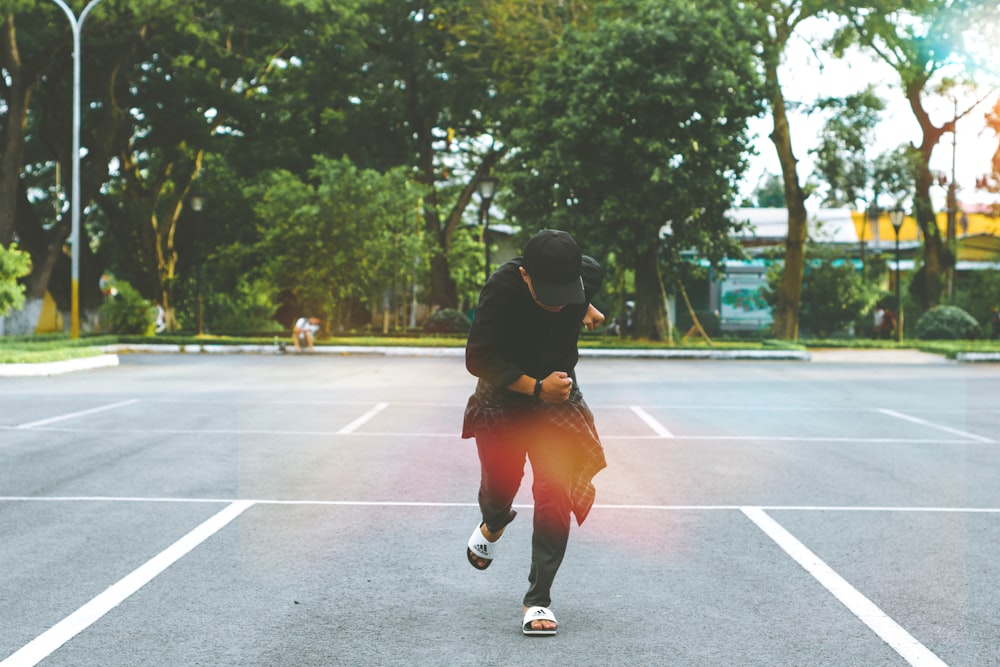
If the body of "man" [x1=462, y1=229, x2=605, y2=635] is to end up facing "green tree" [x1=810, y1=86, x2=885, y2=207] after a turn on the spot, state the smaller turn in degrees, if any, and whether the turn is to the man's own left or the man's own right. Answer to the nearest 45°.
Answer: approximately 180°

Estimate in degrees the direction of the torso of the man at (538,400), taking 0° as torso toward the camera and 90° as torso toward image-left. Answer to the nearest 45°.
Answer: approximately 0°

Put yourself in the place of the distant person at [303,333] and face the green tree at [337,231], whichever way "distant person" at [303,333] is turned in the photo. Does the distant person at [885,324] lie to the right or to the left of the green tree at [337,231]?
right

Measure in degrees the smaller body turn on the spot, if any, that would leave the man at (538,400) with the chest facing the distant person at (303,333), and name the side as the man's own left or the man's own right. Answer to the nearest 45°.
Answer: approximately 180°

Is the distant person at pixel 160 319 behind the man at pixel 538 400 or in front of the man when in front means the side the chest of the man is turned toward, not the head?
behind

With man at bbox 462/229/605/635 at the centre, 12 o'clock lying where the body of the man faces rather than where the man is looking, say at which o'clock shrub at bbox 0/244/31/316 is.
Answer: The shrub is roughly at 5 o'clock from the man.

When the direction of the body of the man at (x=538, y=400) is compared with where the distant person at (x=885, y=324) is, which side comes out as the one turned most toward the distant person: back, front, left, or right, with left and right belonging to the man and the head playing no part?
back

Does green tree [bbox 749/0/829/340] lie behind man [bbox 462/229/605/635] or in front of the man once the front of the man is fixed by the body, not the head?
behind

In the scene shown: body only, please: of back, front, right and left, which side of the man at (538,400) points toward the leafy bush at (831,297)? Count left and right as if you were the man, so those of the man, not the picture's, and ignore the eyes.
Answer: back
